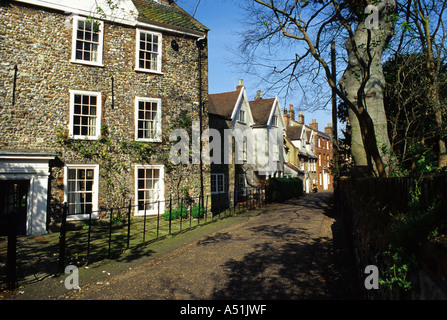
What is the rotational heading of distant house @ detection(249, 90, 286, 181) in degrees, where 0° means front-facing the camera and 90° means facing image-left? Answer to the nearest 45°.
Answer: approximately 315°

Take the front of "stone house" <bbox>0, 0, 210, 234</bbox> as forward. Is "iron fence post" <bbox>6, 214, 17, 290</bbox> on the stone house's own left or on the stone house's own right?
on the stone house's own right

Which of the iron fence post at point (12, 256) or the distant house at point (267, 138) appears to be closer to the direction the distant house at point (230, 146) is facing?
the iron fence post

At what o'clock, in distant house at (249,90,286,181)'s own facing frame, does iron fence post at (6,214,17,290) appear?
The iron fence post is roughly at 2 o'clock from the distant house.

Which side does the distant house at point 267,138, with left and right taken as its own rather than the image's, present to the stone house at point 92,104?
right

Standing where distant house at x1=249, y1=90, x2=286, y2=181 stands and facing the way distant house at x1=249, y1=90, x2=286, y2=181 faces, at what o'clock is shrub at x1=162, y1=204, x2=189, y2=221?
The shrub is roughly at 2 o'clock from the distant house.

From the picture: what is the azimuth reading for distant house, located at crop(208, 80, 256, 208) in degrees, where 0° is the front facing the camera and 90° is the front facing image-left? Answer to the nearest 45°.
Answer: approximately 315°
